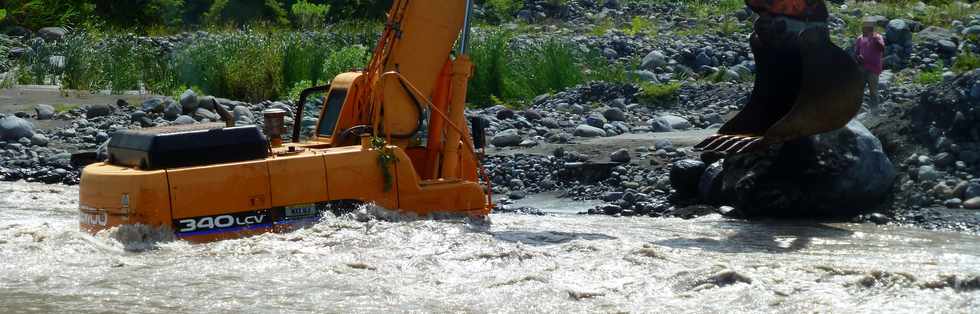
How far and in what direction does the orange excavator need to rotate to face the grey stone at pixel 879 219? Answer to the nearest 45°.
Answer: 0° — it already faces it

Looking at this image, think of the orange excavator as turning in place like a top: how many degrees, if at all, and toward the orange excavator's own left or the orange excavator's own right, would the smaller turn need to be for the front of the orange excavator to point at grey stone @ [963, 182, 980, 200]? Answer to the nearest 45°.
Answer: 0° — it already faces it

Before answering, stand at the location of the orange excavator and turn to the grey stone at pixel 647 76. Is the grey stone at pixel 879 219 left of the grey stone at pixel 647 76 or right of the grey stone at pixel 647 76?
right

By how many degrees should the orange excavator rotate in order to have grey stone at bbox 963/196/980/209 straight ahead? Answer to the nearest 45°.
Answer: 0° — it already faces it

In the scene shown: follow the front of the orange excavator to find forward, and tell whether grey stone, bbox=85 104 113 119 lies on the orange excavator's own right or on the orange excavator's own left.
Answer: on the orange excavator's own left

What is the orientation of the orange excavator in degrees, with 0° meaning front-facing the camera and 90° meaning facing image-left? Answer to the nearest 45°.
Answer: approximately 270°

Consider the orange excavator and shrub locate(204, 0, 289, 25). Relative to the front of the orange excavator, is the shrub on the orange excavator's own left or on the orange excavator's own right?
on the orange excavator's own left
